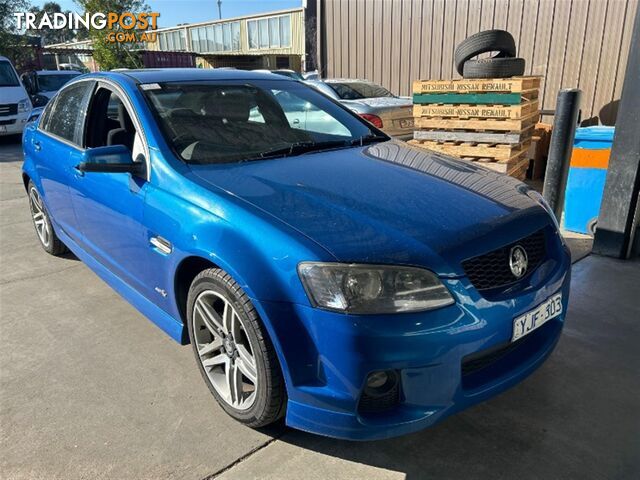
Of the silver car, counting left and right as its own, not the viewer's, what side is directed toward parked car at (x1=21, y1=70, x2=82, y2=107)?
front

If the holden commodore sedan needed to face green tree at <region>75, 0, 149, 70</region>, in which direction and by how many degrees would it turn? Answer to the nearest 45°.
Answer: approximately 135° to its left

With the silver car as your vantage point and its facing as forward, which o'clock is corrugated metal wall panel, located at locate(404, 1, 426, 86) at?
The corrugated metal wall panel is roughly at 2 o'clock from the silver car.

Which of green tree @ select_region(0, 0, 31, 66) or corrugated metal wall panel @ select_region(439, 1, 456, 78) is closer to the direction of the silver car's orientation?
the green tree

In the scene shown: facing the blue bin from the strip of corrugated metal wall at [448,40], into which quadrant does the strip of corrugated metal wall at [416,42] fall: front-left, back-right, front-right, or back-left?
back-right

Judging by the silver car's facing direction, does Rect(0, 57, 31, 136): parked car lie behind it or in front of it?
in front

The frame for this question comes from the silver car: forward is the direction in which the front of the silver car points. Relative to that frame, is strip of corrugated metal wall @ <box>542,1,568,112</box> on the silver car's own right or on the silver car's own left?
on the silver car's own right

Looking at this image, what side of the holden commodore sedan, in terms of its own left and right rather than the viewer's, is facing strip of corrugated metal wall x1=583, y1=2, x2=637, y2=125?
left

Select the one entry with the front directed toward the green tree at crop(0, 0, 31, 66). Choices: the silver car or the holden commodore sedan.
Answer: the silver car

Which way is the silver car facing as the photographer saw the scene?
facing away from the viewer and to the left of the viewer

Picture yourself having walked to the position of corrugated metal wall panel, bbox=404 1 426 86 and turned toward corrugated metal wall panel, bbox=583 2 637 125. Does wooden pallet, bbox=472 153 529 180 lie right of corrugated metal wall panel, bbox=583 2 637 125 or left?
right

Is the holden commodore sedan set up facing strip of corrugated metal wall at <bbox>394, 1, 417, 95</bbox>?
no

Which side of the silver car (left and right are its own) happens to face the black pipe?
back

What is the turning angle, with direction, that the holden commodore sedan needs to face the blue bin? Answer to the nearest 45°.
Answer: approximately 90° to its left

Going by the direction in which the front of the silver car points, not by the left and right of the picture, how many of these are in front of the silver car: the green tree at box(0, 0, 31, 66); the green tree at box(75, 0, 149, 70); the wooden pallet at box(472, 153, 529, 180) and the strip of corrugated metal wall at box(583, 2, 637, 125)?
2

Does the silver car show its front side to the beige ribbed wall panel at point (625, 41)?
no

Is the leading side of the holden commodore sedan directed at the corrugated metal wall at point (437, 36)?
no

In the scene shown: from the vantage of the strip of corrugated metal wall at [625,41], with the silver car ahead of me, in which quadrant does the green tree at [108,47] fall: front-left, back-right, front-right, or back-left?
front-right

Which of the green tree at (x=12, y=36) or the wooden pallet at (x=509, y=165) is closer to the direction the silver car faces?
the green tree

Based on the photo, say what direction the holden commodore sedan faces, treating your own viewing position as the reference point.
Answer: facing the viewer and to the right of the viewer

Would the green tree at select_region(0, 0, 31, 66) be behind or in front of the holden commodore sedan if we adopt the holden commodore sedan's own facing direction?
behind
